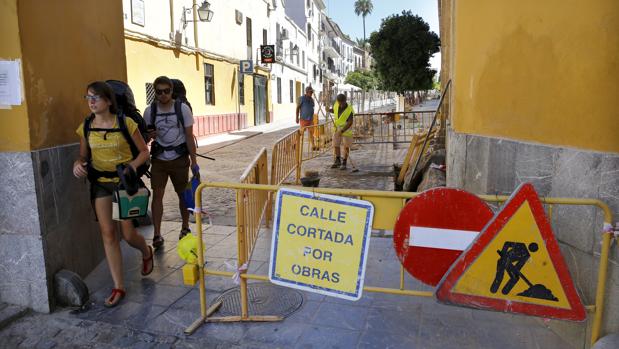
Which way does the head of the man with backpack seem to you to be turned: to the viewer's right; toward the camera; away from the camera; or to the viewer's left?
toward the camera

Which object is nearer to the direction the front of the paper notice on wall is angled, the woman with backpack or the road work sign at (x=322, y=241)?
the road work sign

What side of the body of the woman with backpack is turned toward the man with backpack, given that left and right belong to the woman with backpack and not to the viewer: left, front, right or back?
back

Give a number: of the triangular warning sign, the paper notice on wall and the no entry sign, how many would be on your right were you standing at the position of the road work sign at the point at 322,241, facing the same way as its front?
1

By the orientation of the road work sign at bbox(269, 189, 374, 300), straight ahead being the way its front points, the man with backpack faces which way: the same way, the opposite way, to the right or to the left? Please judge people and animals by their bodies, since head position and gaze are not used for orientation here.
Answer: the same way

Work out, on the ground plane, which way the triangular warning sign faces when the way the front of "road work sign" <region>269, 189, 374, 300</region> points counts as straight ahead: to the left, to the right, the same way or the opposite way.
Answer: the same way

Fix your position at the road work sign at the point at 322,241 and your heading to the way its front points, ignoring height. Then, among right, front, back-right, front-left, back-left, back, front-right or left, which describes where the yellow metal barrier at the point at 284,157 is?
back

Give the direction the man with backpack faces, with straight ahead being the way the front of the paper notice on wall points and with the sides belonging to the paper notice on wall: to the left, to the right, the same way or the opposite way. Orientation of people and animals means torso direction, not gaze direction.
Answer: the same way

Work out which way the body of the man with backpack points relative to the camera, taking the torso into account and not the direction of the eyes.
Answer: toward the camera

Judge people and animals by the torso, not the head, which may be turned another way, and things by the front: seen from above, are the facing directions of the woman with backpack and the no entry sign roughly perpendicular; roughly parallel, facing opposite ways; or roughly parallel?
roughly parallel

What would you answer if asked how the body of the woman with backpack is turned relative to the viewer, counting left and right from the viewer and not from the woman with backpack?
facing the viewer and to the left of the viewer

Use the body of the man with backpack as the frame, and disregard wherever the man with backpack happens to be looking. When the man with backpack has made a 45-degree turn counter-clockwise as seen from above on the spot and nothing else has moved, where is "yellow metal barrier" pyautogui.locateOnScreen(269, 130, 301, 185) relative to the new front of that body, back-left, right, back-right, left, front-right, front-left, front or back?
left

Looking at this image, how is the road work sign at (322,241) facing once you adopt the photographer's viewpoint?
facing the viewer

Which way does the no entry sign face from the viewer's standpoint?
toward the camera

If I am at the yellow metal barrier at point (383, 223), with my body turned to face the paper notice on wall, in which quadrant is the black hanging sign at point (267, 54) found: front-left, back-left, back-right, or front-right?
front-right

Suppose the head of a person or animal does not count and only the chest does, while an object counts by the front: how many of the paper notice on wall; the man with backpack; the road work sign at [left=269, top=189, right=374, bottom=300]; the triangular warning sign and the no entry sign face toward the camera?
5

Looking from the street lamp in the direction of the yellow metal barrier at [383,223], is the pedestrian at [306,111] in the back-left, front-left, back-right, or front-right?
front-left
